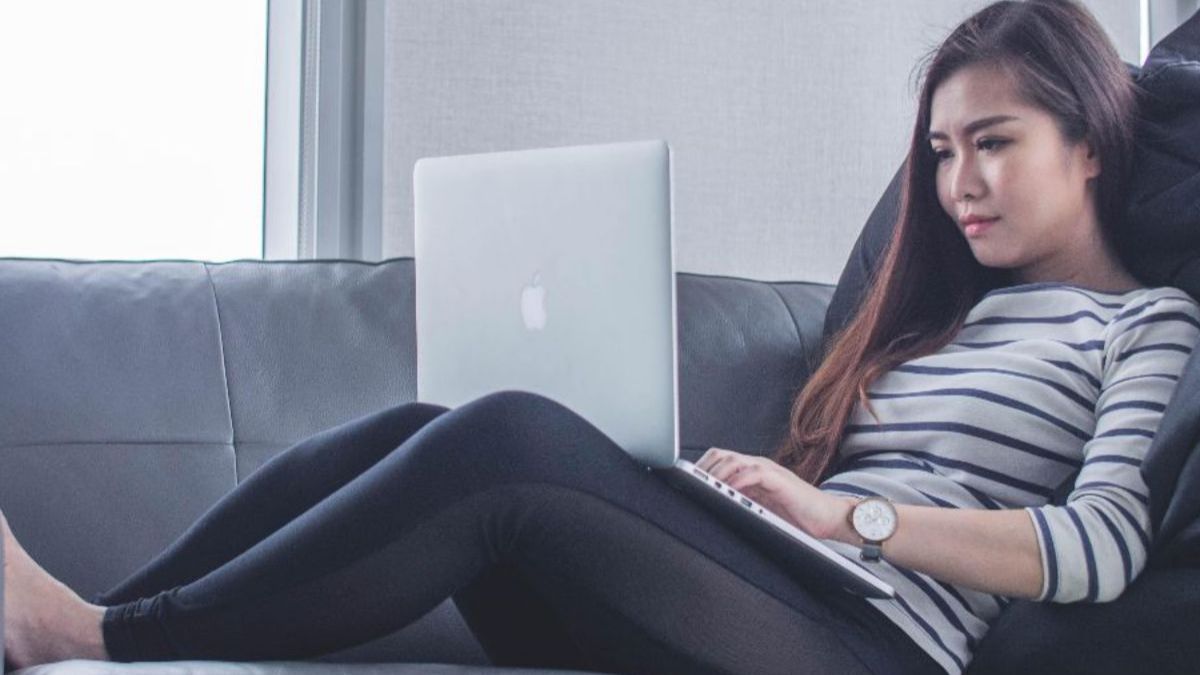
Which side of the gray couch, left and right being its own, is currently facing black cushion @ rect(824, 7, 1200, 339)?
left

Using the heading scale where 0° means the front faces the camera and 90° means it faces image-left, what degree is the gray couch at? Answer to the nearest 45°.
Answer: approximately 0°

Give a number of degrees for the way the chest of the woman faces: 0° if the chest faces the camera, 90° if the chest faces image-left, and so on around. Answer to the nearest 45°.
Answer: approximately 45°
